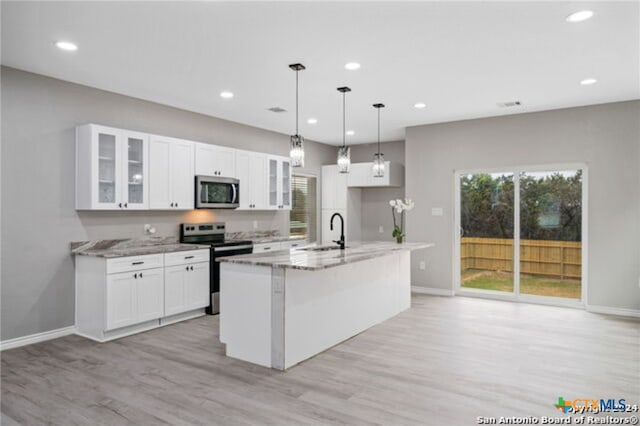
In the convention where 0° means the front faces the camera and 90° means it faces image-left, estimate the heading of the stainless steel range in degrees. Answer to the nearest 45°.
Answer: approximately 315°

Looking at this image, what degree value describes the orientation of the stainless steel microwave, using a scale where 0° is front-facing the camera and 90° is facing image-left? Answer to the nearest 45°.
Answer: approximately 315°

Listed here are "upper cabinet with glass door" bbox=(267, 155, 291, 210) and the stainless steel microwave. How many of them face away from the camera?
0

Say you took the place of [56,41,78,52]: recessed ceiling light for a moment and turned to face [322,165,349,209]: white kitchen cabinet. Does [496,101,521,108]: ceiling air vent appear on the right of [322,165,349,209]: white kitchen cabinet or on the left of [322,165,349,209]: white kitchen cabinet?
right

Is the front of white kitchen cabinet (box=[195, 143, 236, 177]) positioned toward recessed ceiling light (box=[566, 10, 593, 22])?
yes

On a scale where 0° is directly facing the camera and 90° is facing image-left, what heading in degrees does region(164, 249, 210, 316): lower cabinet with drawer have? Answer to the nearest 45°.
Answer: approximately 315°
